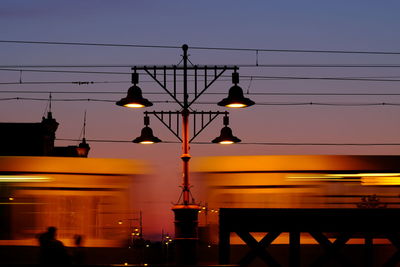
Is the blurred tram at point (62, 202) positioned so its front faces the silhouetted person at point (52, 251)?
no
